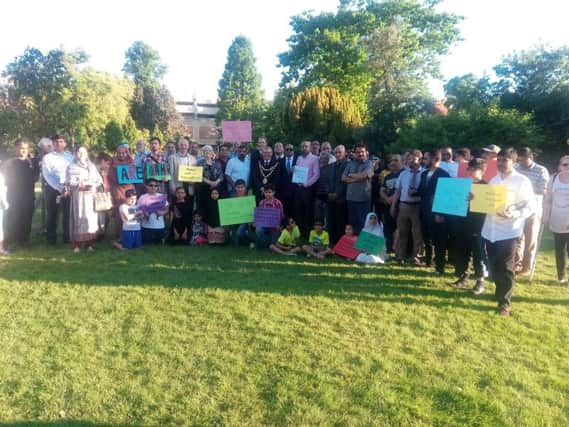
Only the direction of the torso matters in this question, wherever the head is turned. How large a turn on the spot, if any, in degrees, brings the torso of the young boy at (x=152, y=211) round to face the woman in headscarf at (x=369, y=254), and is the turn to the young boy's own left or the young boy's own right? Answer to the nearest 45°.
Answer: approximately 45° to the young boy's own left

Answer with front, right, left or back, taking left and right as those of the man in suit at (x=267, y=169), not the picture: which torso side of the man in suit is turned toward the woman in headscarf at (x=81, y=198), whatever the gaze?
right

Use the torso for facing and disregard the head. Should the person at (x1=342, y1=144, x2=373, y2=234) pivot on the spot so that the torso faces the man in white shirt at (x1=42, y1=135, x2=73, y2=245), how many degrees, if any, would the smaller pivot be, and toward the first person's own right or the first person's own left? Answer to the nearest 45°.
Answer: approximately 90° to the first person's own right

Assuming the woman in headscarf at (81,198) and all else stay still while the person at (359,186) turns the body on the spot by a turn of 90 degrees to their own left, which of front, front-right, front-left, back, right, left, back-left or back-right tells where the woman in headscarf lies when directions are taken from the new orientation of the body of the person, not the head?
back

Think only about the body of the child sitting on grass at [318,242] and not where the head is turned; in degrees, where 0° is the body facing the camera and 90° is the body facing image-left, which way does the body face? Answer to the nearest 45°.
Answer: approximately 0°

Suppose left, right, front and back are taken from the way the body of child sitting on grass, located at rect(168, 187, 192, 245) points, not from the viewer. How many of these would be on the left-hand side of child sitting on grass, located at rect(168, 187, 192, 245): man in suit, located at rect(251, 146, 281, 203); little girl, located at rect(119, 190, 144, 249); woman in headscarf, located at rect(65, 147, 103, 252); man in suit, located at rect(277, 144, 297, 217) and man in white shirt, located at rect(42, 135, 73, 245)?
2

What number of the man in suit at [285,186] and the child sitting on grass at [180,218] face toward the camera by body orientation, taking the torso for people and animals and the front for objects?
2
